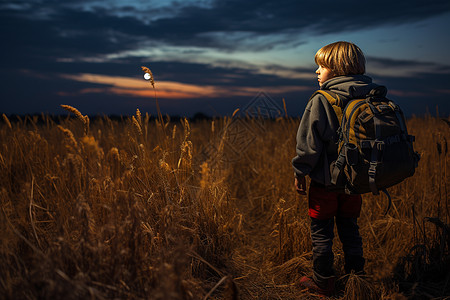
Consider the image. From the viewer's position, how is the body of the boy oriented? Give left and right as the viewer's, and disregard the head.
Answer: facing away from the viewer and to the left of the viewer

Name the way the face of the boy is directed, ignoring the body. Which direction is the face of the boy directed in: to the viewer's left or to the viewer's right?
to the viewer's left
